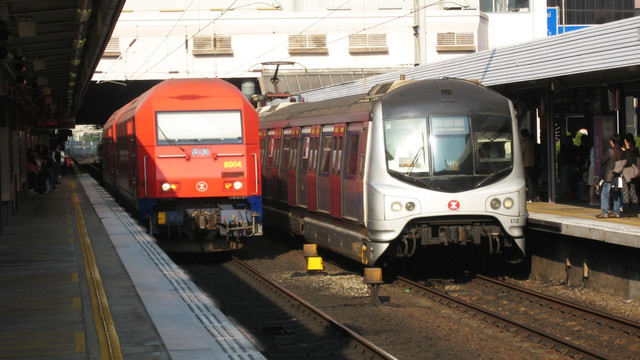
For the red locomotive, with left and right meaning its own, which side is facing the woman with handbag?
left

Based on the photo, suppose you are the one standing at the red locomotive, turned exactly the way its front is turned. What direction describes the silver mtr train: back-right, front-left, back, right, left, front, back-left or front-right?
front-left

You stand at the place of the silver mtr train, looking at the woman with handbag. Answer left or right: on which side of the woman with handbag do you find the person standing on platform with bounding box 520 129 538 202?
left

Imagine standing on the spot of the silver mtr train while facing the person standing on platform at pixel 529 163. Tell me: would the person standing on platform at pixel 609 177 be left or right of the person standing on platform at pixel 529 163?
right

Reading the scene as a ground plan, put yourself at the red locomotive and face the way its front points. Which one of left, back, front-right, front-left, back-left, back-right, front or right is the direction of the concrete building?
back
